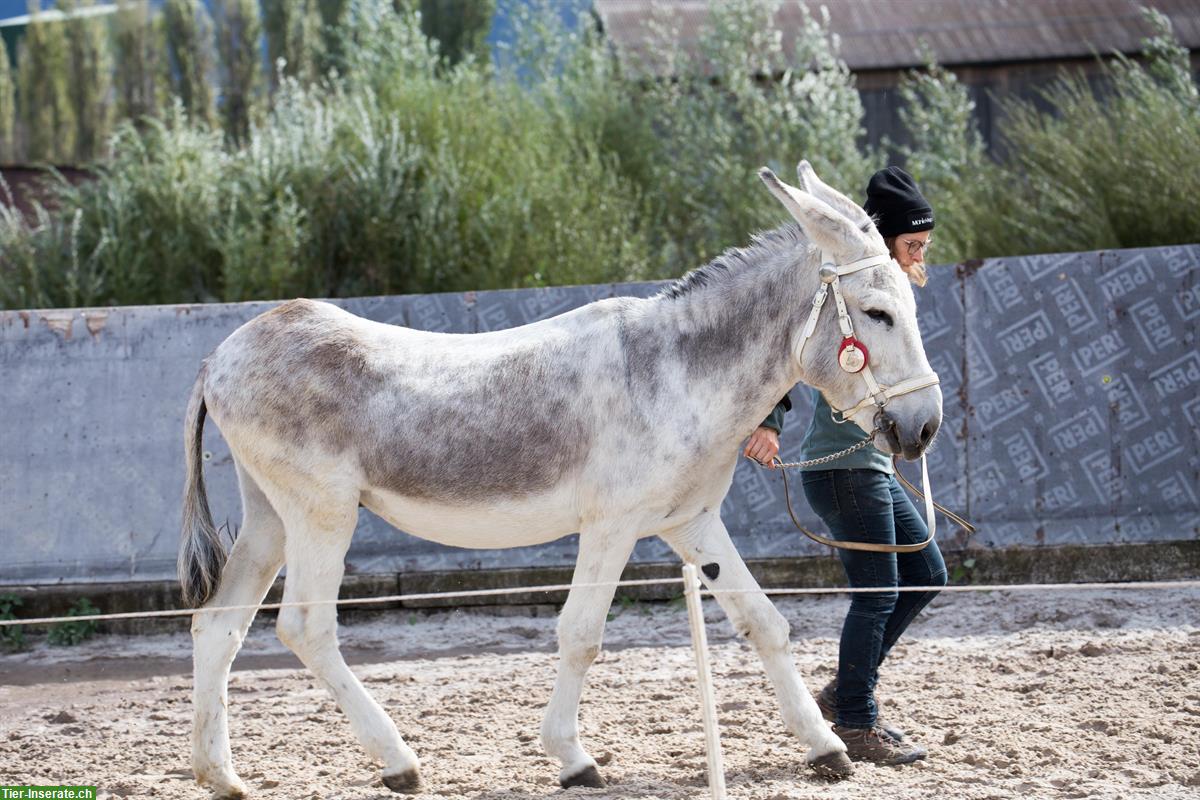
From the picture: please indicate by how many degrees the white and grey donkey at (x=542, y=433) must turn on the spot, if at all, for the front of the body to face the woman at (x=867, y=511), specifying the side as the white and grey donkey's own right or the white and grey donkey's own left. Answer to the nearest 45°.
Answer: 0° — it already faces them

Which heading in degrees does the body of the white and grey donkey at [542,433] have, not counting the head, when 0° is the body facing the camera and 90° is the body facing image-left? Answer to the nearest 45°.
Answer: approximately 270°

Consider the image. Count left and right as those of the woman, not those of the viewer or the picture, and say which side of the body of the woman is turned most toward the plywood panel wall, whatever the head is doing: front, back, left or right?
left

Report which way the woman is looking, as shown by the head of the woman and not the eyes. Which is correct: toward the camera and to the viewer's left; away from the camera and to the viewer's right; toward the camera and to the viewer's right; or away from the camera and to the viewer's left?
toward the camera and to the viewer's right

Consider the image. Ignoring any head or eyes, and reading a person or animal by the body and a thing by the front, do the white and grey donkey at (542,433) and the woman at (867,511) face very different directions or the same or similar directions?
same or similar directions

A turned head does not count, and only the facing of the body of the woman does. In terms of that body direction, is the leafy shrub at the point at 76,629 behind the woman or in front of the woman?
behind

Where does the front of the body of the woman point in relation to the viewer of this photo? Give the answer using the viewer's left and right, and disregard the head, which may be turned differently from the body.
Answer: facing to the right of the viewer

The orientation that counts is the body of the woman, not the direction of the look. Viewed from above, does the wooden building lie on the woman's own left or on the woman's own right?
on the woman's own left

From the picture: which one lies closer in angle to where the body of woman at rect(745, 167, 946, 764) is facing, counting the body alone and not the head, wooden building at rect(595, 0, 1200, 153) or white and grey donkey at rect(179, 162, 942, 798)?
the wooden building

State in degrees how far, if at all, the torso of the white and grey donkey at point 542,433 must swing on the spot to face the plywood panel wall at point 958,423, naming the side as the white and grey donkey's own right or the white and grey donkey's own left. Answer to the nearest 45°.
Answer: approximately 45° to the white and grey donkey's own left

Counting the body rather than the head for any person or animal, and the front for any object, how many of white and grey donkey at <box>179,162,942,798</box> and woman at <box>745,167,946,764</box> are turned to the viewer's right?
2
